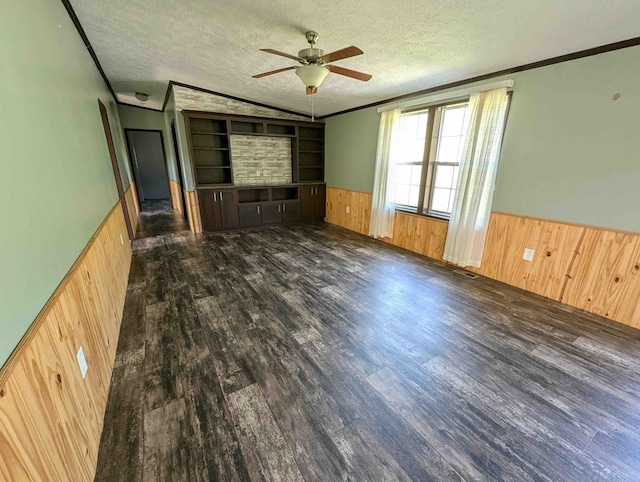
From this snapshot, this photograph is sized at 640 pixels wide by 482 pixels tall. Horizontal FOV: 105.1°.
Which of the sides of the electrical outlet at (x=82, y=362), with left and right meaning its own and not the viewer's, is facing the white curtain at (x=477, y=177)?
front

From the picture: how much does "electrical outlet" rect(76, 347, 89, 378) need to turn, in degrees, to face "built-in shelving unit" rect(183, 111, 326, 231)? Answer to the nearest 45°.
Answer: approximately 45° to its left

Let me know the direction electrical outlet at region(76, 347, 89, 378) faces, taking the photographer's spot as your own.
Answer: facing to the right of the viewer

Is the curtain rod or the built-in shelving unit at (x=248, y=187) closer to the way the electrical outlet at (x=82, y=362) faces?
the curtain rod

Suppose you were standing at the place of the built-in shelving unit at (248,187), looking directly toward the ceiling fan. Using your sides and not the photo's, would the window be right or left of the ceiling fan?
left

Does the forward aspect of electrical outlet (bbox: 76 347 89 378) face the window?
yes

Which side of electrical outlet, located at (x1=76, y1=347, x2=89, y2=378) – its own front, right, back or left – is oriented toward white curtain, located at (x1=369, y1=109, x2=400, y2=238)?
front

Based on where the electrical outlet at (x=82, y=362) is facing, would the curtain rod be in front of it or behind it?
in front
